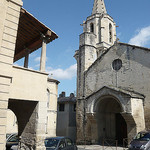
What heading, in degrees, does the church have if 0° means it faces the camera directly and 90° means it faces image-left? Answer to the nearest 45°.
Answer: approximately 45°

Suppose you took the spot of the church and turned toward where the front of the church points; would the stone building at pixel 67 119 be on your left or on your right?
on your right
